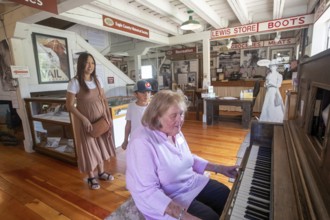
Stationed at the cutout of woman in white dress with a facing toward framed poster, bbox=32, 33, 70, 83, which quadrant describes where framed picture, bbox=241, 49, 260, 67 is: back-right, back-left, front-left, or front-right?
back-right

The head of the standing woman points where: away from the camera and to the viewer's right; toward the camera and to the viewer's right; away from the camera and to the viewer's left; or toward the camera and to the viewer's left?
toward the camera and to the viewer's right

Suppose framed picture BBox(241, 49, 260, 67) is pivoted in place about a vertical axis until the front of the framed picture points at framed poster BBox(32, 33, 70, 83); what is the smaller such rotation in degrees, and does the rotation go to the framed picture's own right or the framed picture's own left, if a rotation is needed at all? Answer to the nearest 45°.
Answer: approximately 45° to the framed picture's own right

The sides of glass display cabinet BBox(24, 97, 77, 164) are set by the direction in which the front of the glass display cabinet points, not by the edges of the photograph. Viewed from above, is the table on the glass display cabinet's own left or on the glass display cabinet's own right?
on the glass display cabinet's own left

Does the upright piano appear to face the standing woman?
yes

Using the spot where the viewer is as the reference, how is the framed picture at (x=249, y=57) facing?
facing the viewer

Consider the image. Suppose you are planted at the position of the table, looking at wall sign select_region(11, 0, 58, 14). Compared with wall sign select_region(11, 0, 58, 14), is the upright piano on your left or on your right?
left

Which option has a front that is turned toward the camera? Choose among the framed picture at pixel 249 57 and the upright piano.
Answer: the framed picture

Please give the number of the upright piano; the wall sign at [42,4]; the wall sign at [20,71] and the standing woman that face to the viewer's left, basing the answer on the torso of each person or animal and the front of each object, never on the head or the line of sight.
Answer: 1

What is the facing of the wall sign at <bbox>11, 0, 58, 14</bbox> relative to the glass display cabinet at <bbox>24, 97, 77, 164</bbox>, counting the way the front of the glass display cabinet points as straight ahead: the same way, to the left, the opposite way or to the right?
to the left

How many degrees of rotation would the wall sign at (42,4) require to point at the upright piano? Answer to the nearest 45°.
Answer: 0° — it already faces it

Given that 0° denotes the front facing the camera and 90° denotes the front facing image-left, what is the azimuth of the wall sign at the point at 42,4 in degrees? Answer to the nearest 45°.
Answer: approximately 315°

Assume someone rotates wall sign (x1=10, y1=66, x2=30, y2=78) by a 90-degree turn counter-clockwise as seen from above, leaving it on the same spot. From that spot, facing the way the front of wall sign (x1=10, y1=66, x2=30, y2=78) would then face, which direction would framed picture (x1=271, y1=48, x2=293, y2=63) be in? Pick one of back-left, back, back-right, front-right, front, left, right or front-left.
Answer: front

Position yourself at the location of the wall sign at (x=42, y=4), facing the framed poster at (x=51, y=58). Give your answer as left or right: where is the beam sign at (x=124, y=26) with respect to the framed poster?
right

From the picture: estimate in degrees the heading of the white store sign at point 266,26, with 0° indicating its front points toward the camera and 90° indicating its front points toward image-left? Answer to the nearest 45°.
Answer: approximately 45°

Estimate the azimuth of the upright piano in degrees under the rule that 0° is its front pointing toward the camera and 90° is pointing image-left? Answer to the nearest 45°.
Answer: approximately 90°

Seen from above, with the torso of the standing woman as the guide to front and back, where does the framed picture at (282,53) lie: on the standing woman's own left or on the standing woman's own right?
on the standing woman's own left

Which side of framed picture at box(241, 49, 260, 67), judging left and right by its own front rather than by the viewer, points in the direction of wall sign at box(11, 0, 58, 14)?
front

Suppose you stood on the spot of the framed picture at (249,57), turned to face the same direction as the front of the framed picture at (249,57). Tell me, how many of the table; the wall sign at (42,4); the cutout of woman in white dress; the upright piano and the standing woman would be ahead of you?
5
